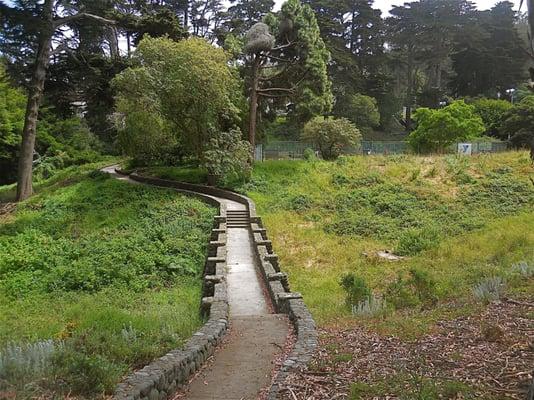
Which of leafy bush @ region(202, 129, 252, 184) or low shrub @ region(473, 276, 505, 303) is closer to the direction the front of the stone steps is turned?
the low shrub

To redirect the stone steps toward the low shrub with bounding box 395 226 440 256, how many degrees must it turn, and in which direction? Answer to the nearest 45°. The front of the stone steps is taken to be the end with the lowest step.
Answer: approximately 90° to its left

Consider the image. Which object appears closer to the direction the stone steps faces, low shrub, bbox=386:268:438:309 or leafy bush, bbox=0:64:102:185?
the low shrub

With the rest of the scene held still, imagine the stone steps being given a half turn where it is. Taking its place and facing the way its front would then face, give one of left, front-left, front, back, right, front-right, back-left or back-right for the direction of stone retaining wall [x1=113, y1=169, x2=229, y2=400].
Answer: back

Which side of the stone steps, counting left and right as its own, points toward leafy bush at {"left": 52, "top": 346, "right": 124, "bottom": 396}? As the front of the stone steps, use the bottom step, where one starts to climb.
front

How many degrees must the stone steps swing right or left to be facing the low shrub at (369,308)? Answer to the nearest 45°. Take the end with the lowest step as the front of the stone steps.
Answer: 0° — it already faces it

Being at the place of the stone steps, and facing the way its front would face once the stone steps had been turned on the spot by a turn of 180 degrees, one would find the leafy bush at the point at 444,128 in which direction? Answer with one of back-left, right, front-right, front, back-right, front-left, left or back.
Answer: front-right

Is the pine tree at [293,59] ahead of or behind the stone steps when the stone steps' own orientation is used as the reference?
behind

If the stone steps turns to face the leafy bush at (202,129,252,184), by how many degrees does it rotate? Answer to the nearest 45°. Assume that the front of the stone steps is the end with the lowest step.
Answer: approximately 180°

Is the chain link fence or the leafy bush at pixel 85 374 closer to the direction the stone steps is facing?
the leafy bush

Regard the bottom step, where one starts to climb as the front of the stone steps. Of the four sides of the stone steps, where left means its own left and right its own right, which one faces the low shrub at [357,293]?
front

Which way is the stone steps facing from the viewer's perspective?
toward the camera

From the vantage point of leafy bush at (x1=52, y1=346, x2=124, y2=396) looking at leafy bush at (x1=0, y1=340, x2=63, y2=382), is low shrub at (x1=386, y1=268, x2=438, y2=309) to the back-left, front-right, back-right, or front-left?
back-right

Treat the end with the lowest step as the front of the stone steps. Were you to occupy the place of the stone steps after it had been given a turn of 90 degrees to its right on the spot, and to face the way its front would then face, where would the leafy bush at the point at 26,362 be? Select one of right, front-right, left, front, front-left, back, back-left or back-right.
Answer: left

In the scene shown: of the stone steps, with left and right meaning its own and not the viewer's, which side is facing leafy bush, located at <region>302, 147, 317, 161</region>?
back
